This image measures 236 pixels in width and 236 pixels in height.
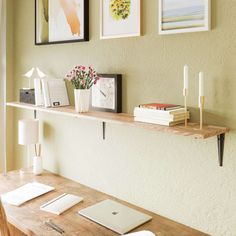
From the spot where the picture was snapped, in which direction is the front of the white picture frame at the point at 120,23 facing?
facing the viewer and to the left of the viewer

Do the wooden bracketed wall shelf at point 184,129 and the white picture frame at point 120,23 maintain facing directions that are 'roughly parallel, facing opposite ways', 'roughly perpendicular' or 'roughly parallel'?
roughly parallel

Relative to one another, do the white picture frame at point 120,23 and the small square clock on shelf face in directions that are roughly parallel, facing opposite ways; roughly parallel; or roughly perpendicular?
roughly parallel

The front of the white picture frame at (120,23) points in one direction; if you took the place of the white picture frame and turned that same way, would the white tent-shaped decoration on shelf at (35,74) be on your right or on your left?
on your right

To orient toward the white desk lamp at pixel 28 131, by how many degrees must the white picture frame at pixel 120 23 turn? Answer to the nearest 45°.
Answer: approximately 90° to its right

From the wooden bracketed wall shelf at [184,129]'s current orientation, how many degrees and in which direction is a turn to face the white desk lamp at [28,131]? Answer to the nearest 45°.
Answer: approximately 90° to its right
